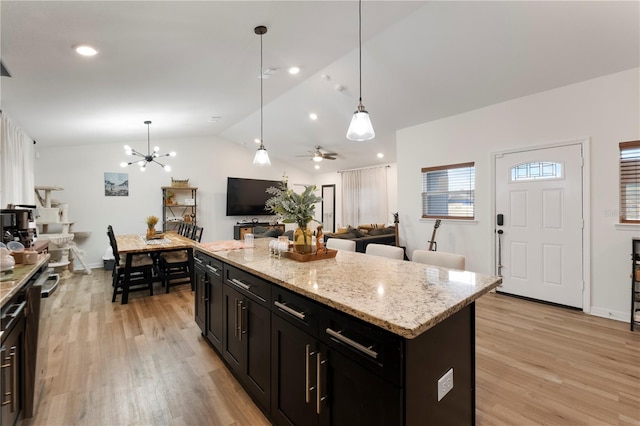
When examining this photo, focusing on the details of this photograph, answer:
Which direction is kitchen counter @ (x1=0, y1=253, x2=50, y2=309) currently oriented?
to the viewer's right

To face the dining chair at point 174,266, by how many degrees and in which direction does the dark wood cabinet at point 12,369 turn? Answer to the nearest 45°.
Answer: approximately 45° to its left

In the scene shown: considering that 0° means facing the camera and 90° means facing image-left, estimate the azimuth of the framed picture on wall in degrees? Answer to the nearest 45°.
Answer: approximately 0°

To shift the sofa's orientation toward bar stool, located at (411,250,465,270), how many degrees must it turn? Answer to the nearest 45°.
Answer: approximately 135° to its left

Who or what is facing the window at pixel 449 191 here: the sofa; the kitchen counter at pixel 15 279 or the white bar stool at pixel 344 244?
the kitchen counter

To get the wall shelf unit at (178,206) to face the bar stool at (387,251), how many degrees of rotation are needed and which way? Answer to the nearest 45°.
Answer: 0° — it already faces it

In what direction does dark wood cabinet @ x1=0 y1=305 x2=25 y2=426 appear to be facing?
to the viewer's right

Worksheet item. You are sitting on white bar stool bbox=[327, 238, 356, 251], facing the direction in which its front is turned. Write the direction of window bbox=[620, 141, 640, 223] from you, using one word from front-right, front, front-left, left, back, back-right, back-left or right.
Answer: back-left

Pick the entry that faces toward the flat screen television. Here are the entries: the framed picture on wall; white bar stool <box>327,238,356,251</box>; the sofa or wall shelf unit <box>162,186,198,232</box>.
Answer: the sofa

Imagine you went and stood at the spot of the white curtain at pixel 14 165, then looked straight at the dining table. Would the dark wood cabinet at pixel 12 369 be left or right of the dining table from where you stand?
right

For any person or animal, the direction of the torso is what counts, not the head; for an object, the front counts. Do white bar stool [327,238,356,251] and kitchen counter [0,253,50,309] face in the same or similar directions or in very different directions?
very different directions
